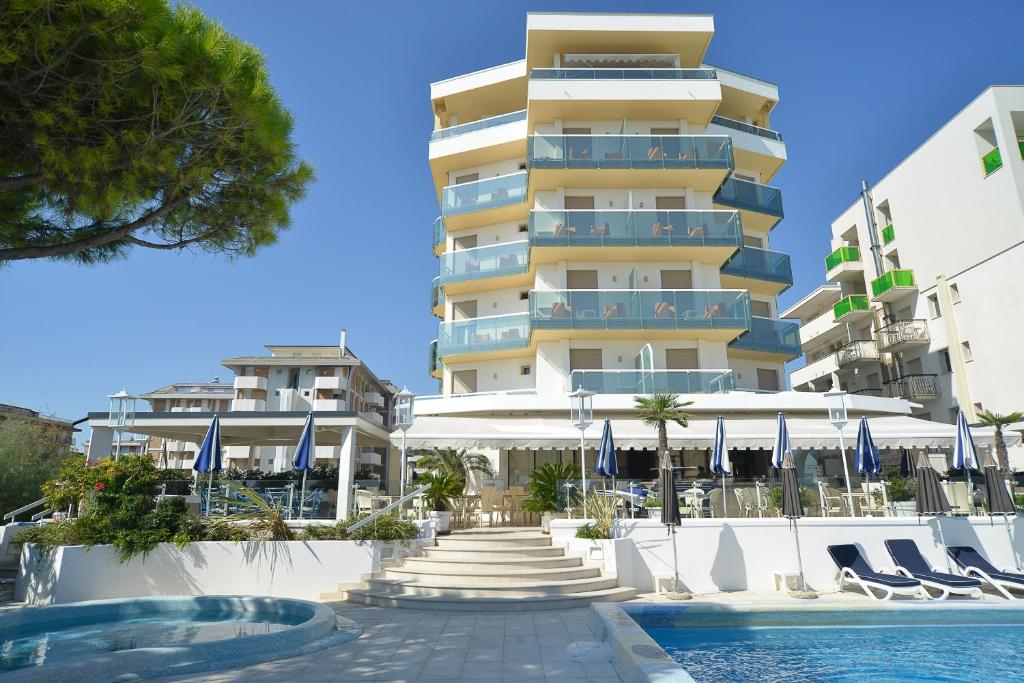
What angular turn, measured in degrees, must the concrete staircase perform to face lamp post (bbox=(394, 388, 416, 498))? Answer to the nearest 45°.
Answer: approximately 135° to its right

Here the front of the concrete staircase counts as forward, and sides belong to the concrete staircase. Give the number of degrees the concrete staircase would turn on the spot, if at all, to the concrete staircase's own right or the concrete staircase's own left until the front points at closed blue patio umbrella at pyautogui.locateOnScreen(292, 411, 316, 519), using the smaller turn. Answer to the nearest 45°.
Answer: approximately 90° to the concrete staircase's own right

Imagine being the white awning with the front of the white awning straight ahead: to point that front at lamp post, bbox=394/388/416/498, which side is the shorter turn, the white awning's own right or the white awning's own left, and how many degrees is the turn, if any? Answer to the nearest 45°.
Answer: approximately 45° to the white awning's own right

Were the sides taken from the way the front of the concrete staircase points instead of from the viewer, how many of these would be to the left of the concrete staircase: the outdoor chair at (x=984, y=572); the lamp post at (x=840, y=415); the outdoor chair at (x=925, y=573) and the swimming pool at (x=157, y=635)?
3

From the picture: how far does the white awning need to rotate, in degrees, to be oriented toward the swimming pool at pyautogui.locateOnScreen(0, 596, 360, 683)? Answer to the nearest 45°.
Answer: approximately 45° to its right

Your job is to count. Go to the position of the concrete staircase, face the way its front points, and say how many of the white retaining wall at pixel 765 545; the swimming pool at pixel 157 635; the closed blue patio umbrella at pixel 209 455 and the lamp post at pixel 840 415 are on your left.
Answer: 2

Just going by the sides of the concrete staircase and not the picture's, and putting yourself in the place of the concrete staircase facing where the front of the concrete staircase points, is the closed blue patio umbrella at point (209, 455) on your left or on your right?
on your right

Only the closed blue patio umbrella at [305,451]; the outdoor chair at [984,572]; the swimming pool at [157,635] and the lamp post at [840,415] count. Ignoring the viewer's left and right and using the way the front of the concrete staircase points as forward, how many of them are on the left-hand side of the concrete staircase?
2

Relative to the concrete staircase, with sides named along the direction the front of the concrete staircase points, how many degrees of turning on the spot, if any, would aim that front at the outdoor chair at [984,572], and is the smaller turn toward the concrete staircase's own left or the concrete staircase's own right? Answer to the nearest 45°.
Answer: approximately 90° to the concrete staircase's own left

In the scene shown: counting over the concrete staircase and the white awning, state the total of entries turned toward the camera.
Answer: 2

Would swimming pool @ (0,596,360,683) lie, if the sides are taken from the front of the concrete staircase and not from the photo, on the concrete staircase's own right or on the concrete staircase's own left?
on the concrete staircase's own right

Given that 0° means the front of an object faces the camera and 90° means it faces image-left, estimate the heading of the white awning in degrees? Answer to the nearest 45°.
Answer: approximately 0°
